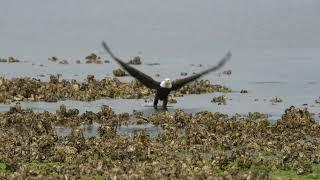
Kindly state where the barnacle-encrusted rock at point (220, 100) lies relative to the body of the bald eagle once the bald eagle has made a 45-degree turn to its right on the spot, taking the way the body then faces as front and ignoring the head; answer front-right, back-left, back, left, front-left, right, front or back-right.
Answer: back

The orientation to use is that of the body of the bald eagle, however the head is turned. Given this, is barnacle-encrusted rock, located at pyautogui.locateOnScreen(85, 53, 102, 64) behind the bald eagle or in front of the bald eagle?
behind

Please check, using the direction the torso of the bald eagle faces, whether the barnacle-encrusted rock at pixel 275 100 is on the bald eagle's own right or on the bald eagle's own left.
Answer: on the bald eagle's own left

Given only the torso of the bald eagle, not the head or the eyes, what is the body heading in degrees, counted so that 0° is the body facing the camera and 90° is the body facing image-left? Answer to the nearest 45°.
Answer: approximately 0°
